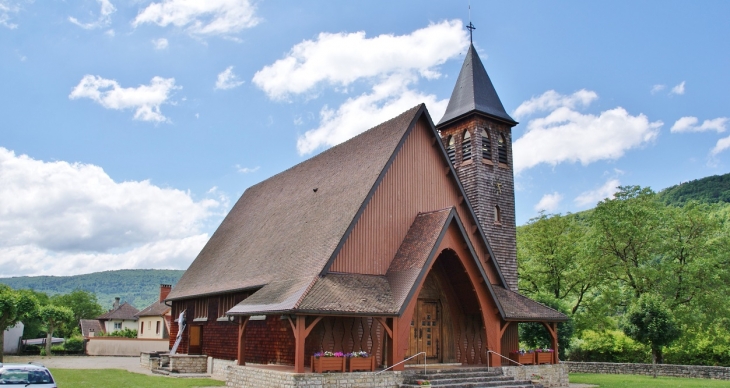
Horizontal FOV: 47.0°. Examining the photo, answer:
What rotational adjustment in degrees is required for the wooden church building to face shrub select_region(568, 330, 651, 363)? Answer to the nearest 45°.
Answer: approximately 90° to its left

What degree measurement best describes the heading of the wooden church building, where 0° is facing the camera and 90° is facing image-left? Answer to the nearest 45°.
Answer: approximately 315°

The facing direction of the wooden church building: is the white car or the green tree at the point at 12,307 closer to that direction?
the white car

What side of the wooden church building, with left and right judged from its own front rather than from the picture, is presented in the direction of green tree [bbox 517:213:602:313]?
left

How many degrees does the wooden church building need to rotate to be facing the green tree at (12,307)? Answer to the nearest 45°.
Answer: approximately 180°

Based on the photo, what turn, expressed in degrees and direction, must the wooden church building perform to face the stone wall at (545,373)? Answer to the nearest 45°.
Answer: approximately 45° to its left
